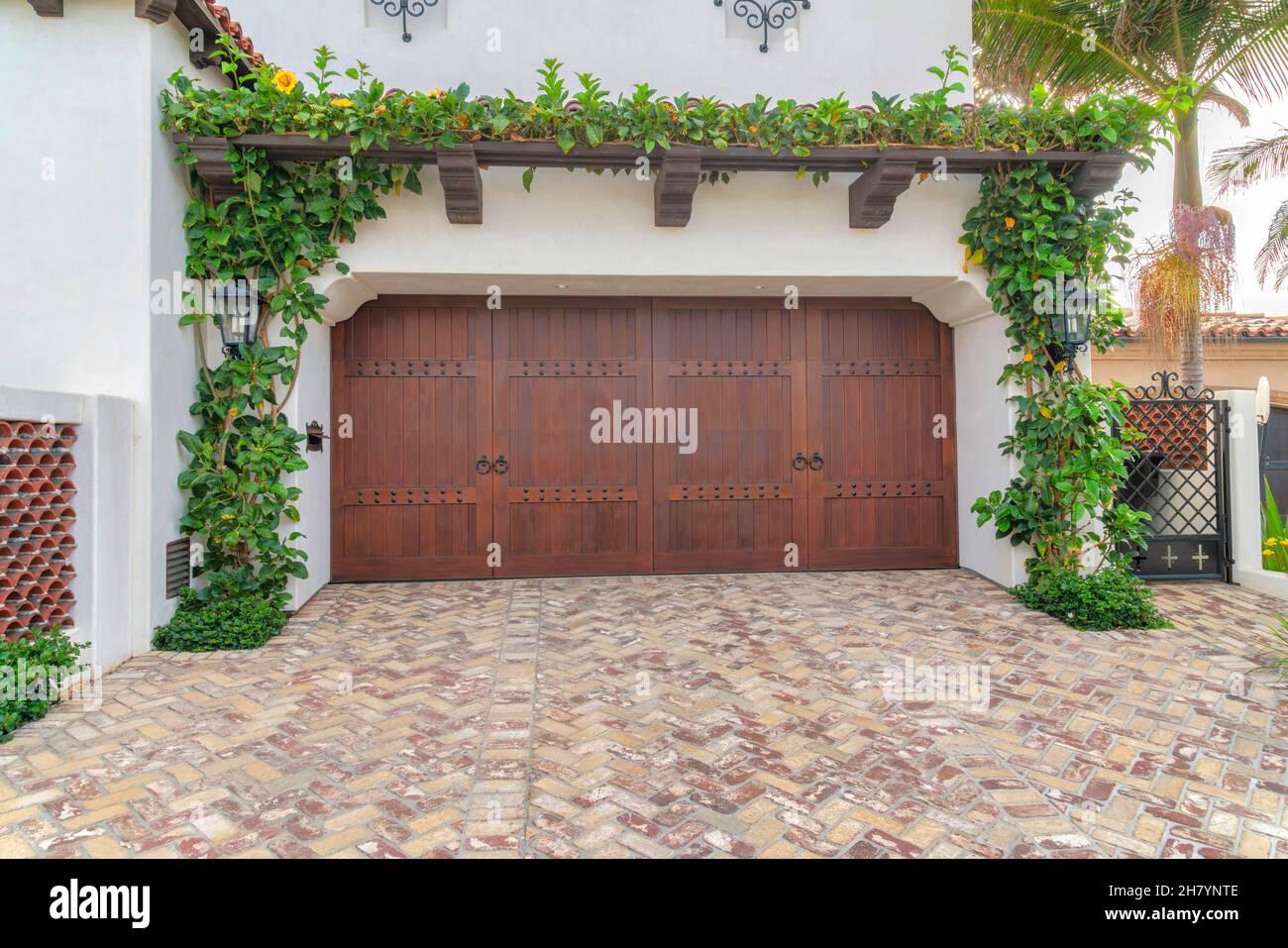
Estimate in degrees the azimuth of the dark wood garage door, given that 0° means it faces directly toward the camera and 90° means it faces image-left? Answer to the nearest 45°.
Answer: approximately 0°

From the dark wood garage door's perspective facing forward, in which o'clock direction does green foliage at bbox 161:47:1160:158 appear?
The green foliage is roughly at 12 o'clock from the dark wood garage door.

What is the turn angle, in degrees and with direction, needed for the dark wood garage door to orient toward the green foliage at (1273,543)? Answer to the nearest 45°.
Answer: approximately 90° to its left

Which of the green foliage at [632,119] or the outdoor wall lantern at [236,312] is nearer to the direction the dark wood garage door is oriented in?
the green foliage

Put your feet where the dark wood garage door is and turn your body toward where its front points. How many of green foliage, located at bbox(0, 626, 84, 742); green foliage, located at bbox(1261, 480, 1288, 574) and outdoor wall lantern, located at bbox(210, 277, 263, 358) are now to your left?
1

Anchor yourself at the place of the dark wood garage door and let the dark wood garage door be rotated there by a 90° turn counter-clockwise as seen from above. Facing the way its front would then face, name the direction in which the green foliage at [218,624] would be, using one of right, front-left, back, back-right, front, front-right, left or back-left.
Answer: back-right

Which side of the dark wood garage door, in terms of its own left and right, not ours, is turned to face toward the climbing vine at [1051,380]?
left

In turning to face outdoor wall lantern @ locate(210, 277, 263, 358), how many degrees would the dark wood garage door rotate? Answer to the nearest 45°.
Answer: approximately 45° to its right

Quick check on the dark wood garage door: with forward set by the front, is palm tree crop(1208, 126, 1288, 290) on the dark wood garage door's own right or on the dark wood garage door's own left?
on the dark wood garage door's own left

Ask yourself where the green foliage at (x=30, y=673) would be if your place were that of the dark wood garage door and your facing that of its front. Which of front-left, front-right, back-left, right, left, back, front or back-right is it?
front-right

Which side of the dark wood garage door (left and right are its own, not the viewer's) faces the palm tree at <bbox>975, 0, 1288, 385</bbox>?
left
